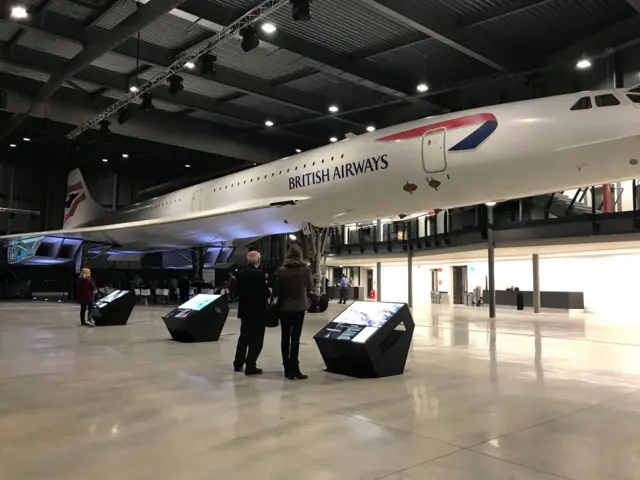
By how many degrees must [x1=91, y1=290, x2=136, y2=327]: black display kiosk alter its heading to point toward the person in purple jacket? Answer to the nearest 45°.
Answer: approximately 45° to its right

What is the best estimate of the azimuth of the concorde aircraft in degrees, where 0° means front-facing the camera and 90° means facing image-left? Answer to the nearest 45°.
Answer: approximately 315°
